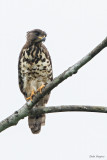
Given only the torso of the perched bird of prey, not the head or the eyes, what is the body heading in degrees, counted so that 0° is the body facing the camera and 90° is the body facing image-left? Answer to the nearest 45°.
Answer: approximately 0°
